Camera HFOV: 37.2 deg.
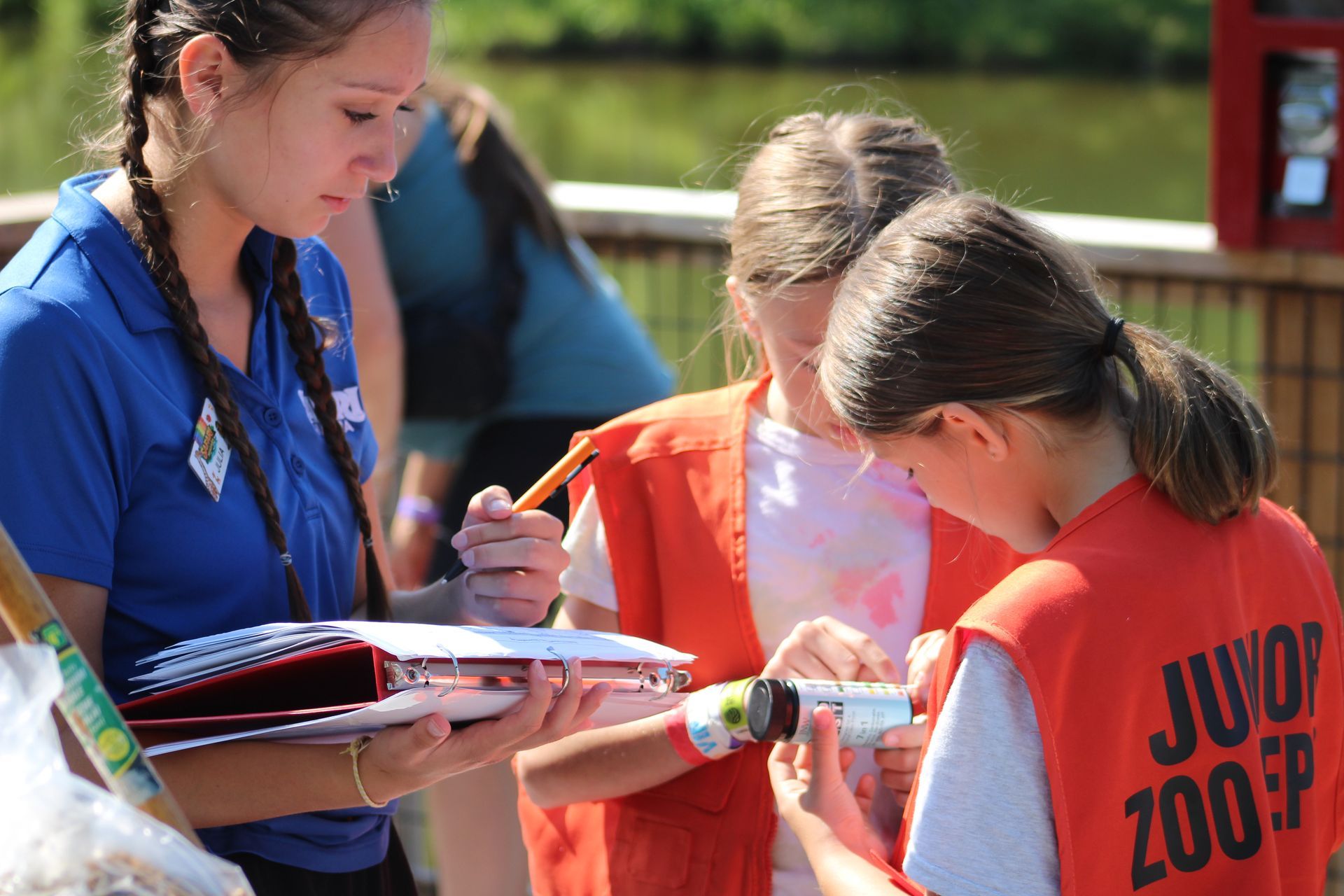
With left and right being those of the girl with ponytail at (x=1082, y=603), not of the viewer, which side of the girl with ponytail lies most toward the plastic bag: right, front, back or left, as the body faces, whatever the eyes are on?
left

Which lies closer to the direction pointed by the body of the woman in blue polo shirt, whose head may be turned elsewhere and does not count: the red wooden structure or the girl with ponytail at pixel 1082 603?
the girl with ponytail

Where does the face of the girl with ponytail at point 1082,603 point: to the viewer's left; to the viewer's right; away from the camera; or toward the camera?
to the viewer's left

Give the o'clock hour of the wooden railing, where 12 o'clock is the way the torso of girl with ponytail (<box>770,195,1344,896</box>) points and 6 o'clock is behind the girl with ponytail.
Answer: The wooden railing is roughly at 2 o'clock from the girl with ponytail.

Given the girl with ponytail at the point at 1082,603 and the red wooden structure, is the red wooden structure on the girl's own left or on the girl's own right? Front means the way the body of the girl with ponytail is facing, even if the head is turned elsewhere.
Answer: on the girl's own right

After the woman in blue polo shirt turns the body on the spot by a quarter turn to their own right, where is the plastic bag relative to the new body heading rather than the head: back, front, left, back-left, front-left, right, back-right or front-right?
front-left

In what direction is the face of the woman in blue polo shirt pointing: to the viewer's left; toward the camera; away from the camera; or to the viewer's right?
to the viewer's right

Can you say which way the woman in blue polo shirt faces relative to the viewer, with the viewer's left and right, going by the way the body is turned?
facing the viewer and to the right of the viewer

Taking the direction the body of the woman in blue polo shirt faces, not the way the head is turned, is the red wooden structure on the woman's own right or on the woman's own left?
on the woman's own left

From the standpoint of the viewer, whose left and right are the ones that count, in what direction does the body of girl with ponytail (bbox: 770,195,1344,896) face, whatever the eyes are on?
facing away from the viewer and to the left of the viewer

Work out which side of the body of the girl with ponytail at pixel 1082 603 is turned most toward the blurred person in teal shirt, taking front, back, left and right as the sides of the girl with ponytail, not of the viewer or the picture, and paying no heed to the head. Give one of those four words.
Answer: front
